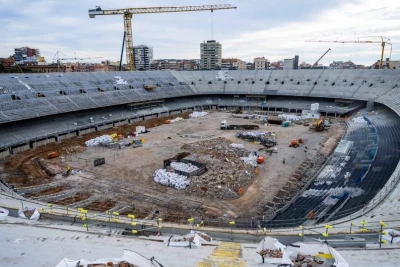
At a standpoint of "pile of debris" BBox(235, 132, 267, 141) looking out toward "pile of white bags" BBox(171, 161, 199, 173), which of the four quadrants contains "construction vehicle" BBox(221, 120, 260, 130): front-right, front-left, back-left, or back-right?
back-right

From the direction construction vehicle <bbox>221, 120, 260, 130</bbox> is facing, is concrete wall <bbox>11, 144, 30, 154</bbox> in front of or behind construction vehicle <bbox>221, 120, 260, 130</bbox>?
in front

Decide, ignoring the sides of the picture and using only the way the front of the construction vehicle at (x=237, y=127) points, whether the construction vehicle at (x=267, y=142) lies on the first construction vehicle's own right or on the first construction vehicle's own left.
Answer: on the first construction vehicle's own left

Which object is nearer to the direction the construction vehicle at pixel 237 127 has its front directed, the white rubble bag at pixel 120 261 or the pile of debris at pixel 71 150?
the pile of debris

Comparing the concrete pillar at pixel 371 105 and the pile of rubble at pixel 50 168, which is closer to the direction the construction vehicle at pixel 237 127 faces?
the pile of rubble

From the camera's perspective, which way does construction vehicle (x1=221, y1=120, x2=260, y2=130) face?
to the viewer's left

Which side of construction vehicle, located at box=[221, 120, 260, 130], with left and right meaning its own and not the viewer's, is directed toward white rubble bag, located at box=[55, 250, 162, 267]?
left

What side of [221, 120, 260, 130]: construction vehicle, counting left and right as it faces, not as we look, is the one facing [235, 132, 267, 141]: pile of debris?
left

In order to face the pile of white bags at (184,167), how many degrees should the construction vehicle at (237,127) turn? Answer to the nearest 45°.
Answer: approximately 90° to its left

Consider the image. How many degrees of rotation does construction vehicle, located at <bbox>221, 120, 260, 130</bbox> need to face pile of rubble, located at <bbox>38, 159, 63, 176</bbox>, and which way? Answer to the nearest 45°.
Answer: approximately 45° to its left

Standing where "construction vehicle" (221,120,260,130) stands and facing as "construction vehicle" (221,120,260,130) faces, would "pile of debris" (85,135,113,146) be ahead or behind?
ahead

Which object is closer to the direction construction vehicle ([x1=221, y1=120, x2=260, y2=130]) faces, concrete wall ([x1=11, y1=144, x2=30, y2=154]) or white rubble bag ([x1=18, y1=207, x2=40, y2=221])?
the concrete wall

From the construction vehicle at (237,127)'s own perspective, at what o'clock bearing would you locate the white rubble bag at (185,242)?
The white rubble bag is roughly at 9 o'clock from the construction vehicle.
